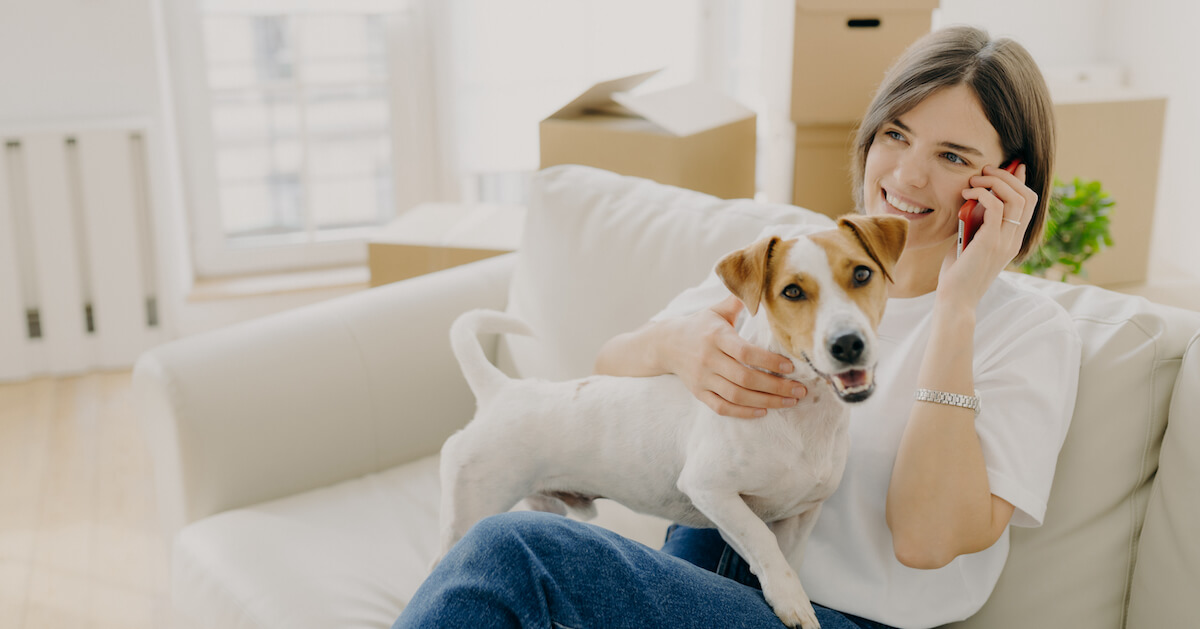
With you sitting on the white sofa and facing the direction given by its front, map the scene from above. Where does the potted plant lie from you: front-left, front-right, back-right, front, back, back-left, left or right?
back

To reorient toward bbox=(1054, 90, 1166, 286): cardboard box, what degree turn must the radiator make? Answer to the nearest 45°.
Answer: approximately 45° to its left

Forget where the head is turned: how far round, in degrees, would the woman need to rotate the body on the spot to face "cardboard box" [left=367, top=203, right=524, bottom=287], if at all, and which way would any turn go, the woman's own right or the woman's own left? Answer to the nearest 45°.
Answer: approximately 90° to the woman's own right

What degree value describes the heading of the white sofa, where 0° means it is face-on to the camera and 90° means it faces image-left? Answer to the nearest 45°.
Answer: approximately 45°

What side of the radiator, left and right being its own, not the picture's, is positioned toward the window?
left

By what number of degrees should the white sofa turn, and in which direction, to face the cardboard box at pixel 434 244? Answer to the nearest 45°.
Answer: approximately 135° to its right

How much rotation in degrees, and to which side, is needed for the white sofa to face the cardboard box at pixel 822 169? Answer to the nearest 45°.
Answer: approximately 180°

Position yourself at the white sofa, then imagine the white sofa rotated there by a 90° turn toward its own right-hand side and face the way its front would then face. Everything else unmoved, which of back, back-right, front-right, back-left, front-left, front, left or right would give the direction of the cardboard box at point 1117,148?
right

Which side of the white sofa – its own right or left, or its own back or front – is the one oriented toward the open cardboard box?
back
